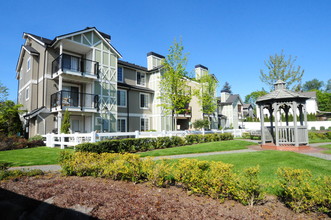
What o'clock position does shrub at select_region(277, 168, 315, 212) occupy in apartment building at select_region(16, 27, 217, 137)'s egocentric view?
The shrub is roughly at 1 o'clock from the apartment building.

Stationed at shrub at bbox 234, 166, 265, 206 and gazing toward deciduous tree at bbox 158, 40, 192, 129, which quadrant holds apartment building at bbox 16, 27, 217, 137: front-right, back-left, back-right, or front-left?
front-left

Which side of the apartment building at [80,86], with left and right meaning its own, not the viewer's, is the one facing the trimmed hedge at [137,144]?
front

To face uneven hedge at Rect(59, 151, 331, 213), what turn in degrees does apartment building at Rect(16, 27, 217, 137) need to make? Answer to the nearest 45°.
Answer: approximately 45° to its right

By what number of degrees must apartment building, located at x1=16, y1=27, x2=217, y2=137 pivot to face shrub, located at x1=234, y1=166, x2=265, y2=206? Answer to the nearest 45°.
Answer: approximately 45° to its right

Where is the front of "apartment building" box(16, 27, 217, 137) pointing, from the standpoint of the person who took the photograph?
facing the viewer and to the right of the viewer

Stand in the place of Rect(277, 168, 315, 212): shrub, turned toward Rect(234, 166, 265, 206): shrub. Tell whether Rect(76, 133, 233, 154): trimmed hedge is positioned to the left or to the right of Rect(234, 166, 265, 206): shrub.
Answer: right

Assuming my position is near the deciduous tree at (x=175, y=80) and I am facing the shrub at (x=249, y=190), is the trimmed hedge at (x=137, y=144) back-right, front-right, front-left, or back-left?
front-right
